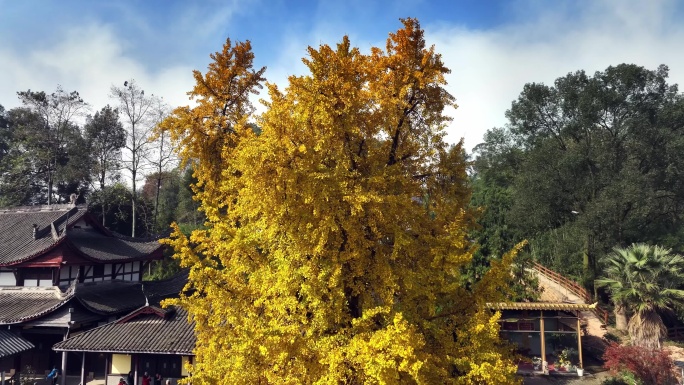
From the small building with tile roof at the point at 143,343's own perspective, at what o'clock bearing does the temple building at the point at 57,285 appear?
The temple building is roughly at 5 o'clock from the small building with tile roof.

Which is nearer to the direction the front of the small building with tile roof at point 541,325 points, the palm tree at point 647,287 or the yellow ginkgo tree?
the yellow ginkgo tree

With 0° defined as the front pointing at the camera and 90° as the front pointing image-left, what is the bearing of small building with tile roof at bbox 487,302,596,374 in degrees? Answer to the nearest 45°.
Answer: approximately 0°

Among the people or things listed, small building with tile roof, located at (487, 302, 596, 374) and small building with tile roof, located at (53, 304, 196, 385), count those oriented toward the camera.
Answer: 2

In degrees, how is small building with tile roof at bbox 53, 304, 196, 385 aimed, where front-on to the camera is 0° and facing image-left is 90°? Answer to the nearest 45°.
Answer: approximately 0°

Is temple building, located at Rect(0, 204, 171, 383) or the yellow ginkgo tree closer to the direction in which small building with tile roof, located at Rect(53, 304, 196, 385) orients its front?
the yellow ginkgo tree

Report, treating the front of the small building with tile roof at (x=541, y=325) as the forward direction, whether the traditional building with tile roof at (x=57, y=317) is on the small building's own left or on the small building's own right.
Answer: on the small building's own right

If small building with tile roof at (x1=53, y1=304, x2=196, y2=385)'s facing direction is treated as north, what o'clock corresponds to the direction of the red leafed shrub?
The red leafed shrub is roughly at 10 o'clock from the small building with tile roof.
